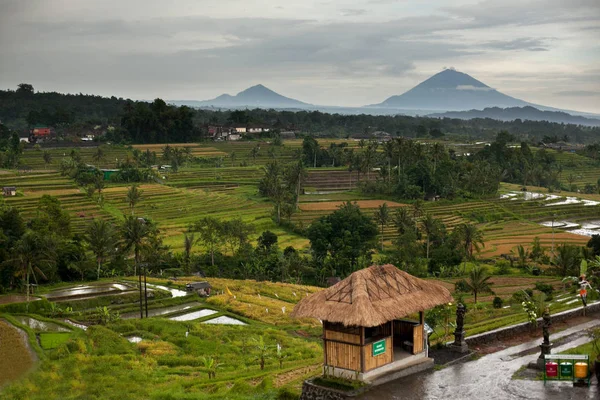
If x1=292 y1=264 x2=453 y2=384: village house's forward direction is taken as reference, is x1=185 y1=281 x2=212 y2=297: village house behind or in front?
behind

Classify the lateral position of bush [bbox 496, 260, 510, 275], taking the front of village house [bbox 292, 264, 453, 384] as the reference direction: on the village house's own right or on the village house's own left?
on the village house's own left

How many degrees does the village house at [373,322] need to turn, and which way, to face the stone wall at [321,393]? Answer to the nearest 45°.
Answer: approximately 90° to its right

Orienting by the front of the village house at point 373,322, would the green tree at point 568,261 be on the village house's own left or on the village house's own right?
on the village house's own left

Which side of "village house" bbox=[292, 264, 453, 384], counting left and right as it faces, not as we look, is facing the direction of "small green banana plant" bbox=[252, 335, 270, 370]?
back

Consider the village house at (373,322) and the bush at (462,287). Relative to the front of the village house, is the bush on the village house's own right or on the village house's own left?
on the village house's own left

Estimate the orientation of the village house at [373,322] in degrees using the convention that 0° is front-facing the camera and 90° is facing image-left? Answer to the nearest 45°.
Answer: approximately 315°

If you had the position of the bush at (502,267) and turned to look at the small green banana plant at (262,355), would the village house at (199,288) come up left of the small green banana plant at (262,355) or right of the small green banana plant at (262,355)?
right

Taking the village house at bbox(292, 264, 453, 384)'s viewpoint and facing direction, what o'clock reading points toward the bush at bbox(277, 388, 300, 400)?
The bush is roughly at 4 o'clock from the village house.

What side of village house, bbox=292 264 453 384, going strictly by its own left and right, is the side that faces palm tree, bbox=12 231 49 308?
back

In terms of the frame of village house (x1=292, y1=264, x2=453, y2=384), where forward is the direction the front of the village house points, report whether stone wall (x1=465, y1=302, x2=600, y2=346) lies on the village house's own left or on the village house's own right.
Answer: on the village house's own left
